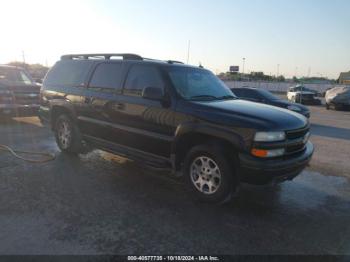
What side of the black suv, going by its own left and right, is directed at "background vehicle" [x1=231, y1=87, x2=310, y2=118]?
left

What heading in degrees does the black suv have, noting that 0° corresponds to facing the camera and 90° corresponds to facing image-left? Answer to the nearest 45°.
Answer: approximately 315°

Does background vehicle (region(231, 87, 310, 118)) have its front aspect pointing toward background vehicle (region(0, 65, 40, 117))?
no

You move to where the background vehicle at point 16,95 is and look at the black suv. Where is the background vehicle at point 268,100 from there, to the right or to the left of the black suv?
left

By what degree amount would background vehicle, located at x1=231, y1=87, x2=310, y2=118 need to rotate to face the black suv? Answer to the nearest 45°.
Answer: approximately 45° to its right

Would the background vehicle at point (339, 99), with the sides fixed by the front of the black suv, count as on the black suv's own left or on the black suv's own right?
on the black suv's own left

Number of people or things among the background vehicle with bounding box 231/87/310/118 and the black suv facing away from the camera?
0

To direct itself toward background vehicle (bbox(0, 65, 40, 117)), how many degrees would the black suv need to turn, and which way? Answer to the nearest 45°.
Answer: approximately 180°

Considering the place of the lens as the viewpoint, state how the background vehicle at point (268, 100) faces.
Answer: facing the viewer and to the right of the viewer

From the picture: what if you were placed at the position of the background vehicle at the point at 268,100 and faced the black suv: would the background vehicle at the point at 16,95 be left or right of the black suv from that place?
right

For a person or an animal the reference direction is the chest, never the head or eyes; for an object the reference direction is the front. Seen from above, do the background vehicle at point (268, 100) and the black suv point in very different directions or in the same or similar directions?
same or similar directions
